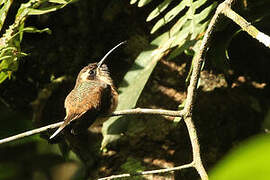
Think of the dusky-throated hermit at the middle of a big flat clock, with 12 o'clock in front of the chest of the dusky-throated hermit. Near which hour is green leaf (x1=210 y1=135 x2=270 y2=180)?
The green leaf is roughly at 3 o'clock from the dusky-throated hermit.

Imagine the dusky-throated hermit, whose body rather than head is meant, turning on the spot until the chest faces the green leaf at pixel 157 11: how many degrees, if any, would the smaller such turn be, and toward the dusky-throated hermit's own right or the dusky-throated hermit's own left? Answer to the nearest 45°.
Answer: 0° — it already faces it

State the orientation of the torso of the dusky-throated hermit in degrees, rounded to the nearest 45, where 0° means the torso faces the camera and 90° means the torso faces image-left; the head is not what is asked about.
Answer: approximately 270°

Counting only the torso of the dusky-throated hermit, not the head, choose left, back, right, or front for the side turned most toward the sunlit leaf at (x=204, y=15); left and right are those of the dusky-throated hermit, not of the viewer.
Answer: front

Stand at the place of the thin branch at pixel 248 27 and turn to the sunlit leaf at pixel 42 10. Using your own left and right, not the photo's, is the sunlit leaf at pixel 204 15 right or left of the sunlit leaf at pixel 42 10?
right
